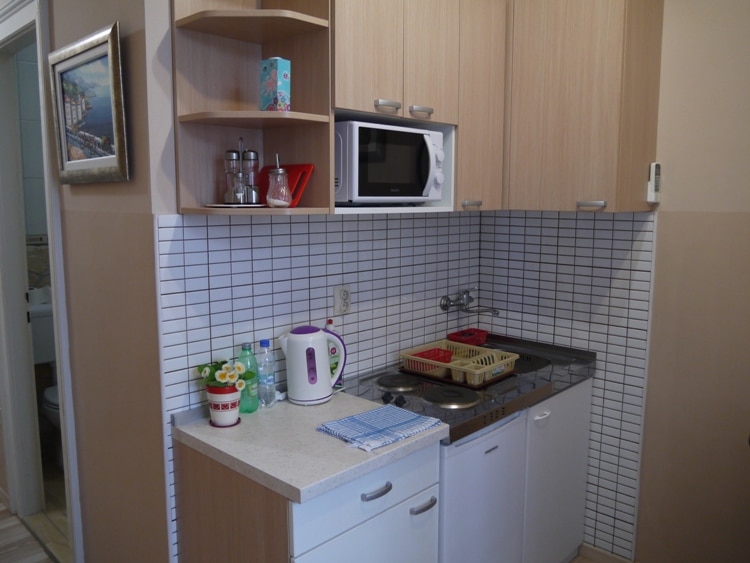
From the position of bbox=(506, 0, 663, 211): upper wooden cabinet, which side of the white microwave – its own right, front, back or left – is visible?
left

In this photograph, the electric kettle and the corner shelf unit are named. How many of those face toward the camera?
1

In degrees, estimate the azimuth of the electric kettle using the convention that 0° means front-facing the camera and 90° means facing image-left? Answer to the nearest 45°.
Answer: approximately 90°

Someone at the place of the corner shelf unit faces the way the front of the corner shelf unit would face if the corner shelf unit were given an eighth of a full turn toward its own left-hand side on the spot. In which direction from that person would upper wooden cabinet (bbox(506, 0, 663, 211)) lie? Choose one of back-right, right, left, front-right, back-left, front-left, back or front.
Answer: front-left

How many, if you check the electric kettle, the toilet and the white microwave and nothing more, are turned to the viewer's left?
1
